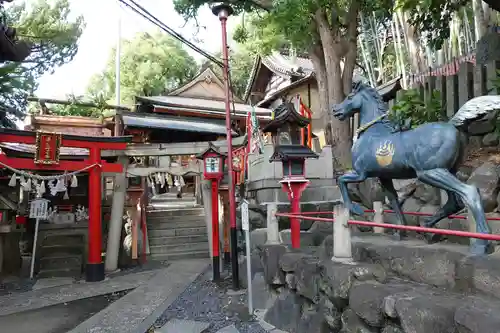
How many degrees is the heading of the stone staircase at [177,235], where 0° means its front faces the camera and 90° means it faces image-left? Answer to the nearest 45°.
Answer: approximately 0°

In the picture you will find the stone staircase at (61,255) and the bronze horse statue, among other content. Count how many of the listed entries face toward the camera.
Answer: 1

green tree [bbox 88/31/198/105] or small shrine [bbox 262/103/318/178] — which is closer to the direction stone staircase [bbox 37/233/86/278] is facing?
the small shrine

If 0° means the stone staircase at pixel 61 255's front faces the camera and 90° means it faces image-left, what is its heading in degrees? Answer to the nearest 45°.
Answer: approximately 0°

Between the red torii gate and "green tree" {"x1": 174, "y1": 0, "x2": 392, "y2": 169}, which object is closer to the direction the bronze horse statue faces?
the red torii gate

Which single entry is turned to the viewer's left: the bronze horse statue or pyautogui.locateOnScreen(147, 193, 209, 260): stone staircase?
the bronze horse statue

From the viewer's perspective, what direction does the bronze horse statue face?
to the viewer's left

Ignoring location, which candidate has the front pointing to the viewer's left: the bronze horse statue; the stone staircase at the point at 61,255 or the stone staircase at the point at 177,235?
the bronze horse statue
